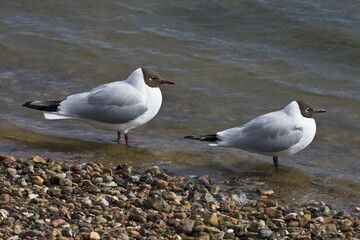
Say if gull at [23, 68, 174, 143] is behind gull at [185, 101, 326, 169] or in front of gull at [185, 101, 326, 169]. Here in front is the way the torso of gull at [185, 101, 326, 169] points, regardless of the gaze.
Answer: behind

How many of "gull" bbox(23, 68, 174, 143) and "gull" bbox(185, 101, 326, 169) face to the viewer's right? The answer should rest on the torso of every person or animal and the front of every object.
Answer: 2

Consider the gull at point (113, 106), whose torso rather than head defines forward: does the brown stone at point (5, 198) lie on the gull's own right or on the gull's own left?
on the gull's own right

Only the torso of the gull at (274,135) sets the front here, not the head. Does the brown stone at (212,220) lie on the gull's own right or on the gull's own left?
on the gull's own right

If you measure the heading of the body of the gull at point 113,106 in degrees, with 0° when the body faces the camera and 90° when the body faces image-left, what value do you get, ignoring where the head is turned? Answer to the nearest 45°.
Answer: approximately 270°

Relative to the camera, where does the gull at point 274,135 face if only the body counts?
to the viewer's right

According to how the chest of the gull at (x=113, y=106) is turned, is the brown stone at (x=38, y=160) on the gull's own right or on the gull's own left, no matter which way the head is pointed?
on the gull's own right

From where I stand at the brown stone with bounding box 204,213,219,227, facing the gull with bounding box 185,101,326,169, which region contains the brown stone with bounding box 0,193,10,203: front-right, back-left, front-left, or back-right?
back-left

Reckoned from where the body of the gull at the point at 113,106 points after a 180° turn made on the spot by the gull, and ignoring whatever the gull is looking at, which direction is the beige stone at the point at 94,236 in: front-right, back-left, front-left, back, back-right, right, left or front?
left

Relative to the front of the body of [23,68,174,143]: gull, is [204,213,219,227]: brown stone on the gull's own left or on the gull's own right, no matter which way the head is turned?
on the gull's own right
